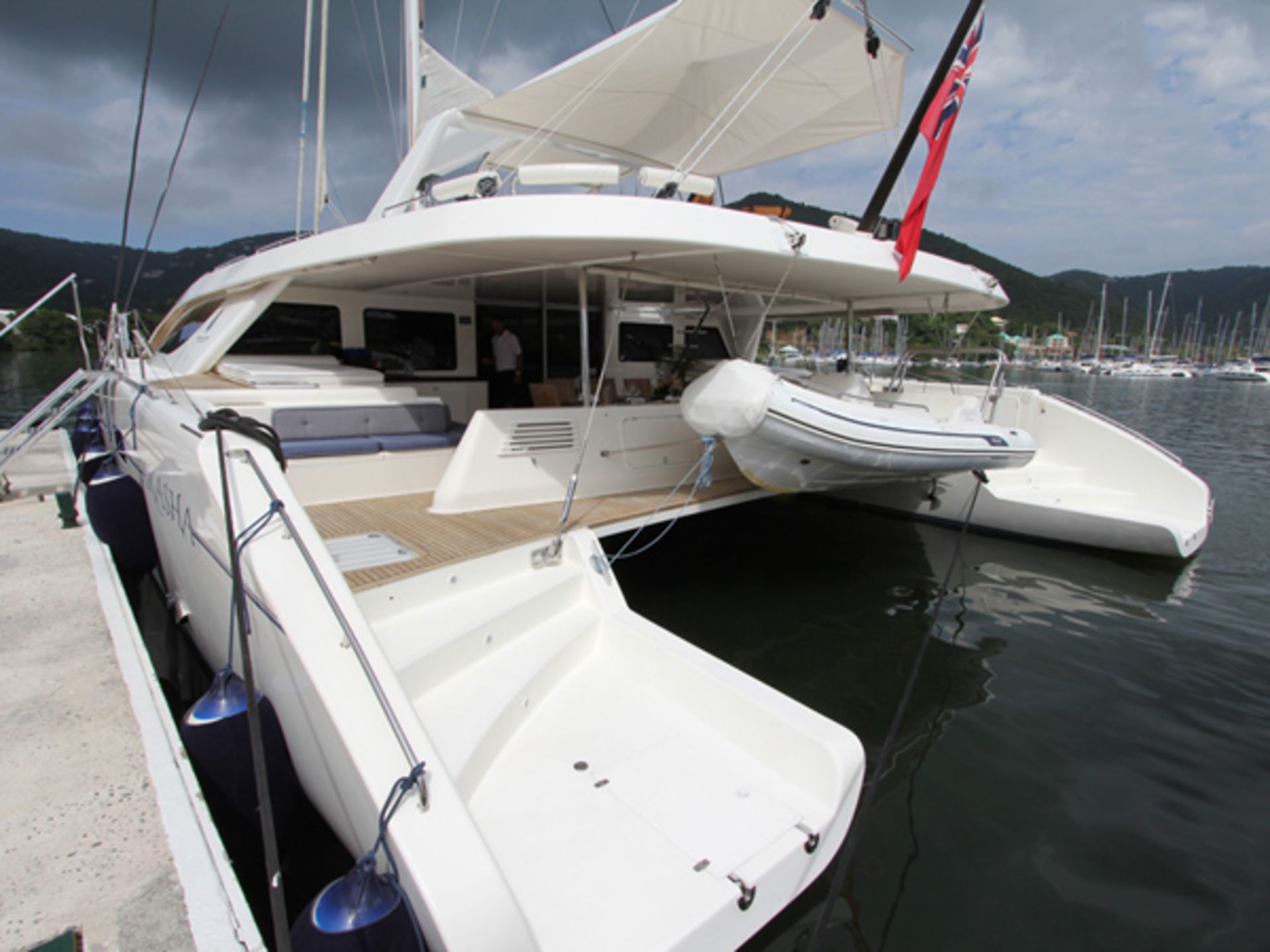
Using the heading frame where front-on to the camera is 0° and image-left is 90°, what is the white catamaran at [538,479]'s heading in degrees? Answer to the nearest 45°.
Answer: approximately 135°

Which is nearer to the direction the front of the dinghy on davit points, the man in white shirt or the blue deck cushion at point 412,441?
the blue deck cushion

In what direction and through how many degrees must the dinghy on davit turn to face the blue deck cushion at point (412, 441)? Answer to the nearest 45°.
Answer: approximately 45° to its right

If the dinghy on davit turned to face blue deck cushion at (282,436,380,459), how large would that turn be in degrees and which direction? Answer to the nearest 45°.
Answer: approximately 45° to its right

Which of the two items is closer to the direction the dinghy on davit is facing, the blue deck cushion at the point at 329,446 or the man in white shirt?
the blue deck cushion
